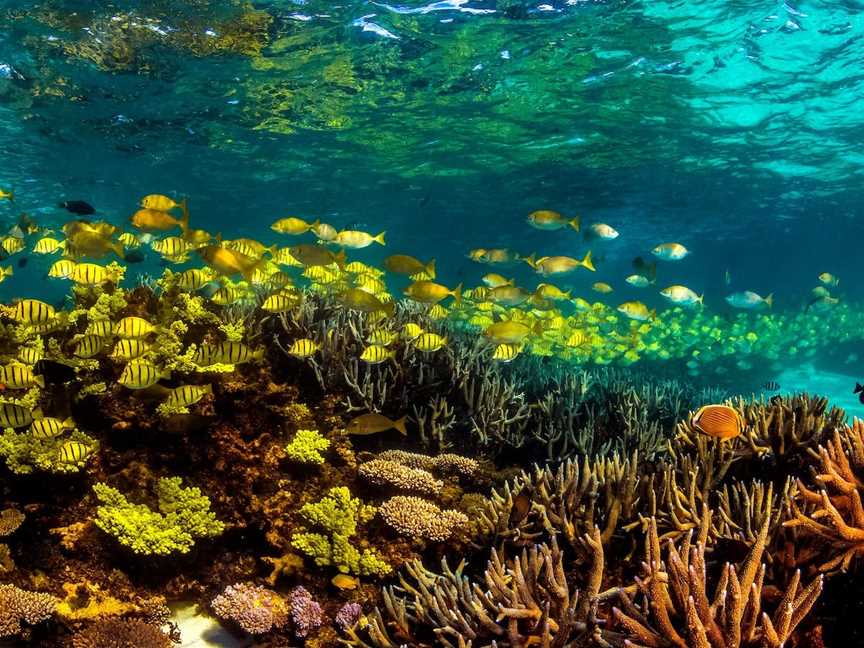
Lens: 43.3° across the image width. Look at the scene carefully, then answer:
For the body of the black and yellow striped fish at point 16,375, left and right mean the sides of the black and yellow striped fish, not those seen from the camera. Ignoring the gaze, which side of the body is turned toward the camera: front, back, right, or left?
left

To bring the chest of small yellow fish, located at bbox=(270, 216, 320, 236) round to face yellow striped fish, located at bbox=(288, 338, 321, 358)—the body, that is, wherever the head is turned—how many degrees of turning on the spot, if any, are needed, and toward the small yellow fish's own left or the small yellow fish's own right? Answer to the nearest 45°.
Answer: approximately 90° to the small yellow fish's own left

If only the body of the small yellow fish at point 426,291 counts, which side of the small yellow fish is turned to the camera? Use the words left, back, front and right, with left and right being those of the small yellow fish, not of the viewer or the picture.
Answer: left

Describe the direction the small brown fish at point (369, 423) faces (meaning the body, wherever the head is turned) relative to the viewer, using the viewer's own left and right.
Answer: facing to the left of the viewer
